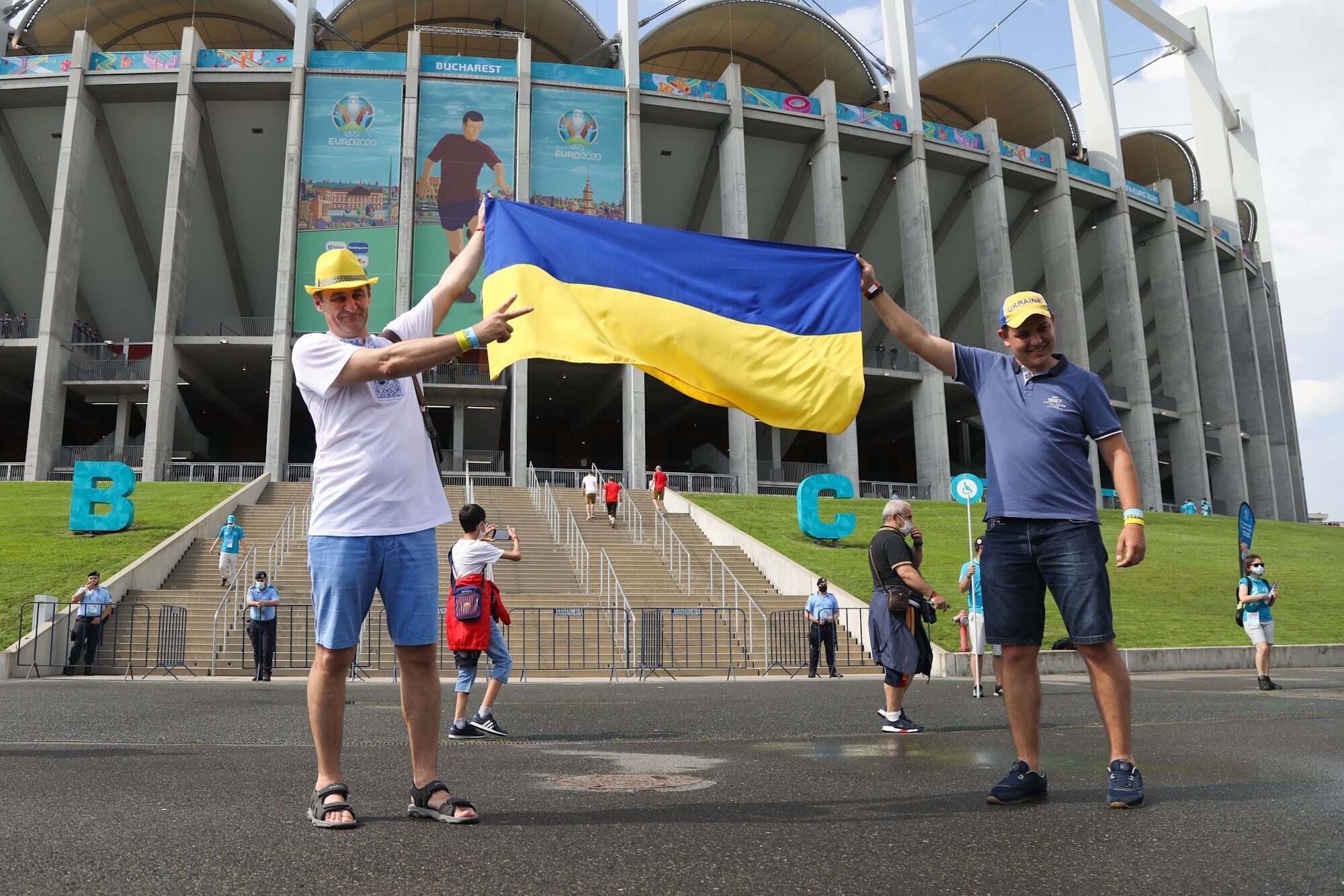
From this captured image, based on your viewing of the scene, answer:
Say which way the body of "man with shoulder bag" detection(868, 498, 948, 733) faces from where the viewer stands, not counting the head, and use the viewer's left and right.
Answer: facing to the right of the viewer

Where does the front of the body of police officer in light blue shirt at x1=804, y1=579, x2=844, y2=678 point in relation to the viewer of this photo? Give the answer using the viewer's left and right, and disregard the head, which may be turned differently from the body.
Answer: facing the viewer

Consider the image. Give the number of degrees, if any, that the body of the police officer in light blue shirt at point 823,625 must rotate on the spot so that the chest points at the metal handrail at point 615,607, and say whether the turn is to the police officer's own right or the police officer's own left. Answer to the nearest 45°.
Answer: approximately 90° to the police officer's own right

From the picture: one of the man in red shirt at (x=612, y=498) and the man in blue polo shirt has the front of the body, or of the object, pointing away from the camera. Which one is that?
the man in red shirt

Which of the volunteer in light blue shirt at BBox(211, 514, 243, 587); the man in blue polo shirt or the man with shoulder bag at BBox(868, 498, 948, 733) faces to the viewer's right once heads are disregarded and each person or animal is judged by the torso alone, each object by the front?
the man with shoulder bag

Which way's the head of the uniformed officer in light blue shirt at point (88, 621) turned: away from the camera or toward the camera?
toward the camera

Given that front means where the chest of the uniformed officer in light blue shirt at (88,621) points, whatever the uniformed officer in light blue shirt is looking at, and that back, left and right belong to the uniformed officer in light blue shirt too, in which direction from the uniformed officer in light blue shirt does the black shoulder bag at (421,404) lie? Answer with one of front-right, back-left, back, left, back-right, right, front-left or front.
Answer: front

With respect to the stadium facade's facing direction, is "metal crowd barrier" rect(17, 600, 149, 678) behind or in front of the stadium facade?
in front

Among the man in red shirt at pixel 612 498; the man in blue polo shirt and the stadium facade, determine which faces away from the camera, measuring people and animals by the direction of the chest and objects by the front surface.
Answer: the man in red shirt

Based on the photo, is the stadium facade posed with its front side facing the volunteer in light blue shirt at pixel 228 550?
yes

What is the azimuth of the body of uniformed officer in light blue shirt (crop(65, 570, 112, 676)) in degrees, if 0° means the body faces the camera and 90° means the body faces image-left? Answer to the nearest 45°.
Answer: approximately 0°

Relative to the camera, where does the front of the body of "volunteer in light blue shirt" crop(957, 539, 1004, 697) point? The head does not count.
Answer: toward the camera

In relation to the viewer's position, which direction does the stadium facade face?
facing the viewer

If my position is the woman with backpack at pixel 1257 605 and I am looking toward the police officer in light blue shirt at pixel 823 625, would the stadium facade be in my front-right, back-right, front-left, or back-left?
front-right

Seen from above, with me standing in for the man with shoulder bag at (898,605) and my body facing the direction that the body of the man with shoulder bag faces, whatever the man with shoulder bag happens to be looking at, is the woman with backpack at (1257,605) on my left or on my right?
on my left

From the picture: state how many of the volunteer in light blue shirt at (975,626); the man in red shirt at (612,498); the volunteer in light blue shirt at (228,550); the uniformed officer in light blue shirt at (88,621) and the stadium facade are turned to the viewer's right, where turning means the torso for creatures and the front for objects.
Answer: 0

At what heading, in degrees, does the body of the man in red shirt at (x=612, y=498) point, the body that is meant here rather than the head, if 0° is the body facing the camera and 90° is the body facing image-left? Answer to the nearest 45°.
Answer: approximately 180°

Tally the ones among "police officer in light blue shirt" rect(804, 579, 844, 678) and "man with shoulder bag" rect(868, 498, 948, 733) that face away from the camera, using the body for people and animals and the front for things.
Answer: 0
